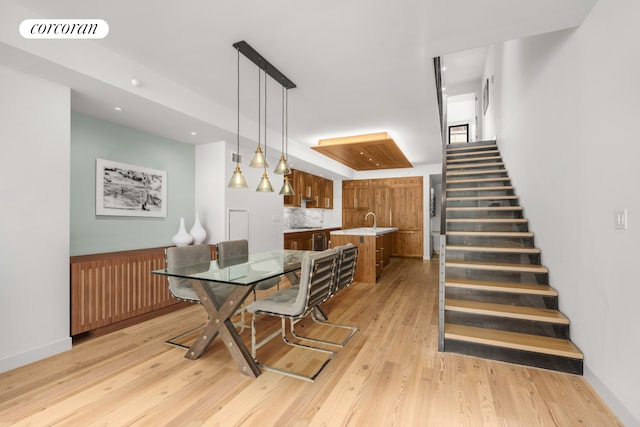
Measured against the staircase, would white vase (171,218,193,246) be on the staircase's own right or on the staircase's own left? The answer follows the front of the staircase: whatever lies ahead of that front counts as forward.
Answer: on the staircase's own right

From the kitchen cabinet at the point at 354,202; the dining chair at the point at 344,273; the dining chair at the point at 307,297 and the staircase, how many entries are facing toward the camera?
2

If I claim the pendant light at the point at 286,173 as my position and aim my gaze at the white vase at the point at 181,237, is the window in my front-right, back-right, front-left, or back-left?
back-right

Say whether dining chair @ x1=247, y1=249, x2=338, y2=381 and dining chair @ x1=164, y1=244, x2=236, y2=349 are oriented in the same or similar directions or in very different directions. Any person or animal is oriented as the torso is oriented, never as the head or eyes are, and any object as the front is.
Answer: very different directions

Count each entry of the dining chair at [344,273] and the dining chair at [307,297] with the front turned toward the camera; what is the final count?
0

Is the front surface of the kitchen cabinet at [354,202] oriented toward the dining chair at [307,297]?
yes

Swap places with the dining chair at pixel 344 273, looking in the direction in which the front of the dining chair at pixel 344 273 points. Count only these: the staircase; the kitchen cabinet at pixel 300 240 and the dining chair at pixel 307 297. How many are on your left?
1

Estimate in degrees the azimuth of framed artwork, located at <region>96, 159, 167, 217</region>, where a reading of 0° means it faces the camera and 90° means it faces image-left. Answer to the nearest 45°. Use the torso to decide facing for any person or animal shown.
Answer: approximately 315°

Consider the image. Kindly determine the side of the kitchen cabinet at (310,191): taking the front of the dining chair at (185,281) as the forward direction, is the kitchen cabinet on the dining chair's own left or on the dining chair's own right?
on the dining chair's own left

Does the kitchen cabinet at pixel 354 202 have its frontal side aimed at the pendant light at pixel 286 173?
yes

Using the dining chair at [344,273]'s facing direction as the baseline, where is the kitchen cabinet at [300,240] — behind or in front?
in front

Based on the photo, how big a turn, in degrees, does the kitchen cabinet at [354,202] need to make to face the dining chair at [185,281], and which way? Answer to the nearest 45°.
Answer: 0° — it already faces it

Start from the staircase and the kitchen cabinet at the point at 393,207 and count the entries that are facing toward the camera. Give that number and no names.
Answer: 2

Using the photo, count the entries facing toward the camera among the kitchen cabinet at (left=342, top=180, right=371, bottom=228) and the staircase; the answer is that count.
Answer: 2

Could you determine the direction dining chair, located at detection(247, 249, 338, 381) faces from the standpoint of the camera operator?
facing away from the viewer and to the left of the viewer
